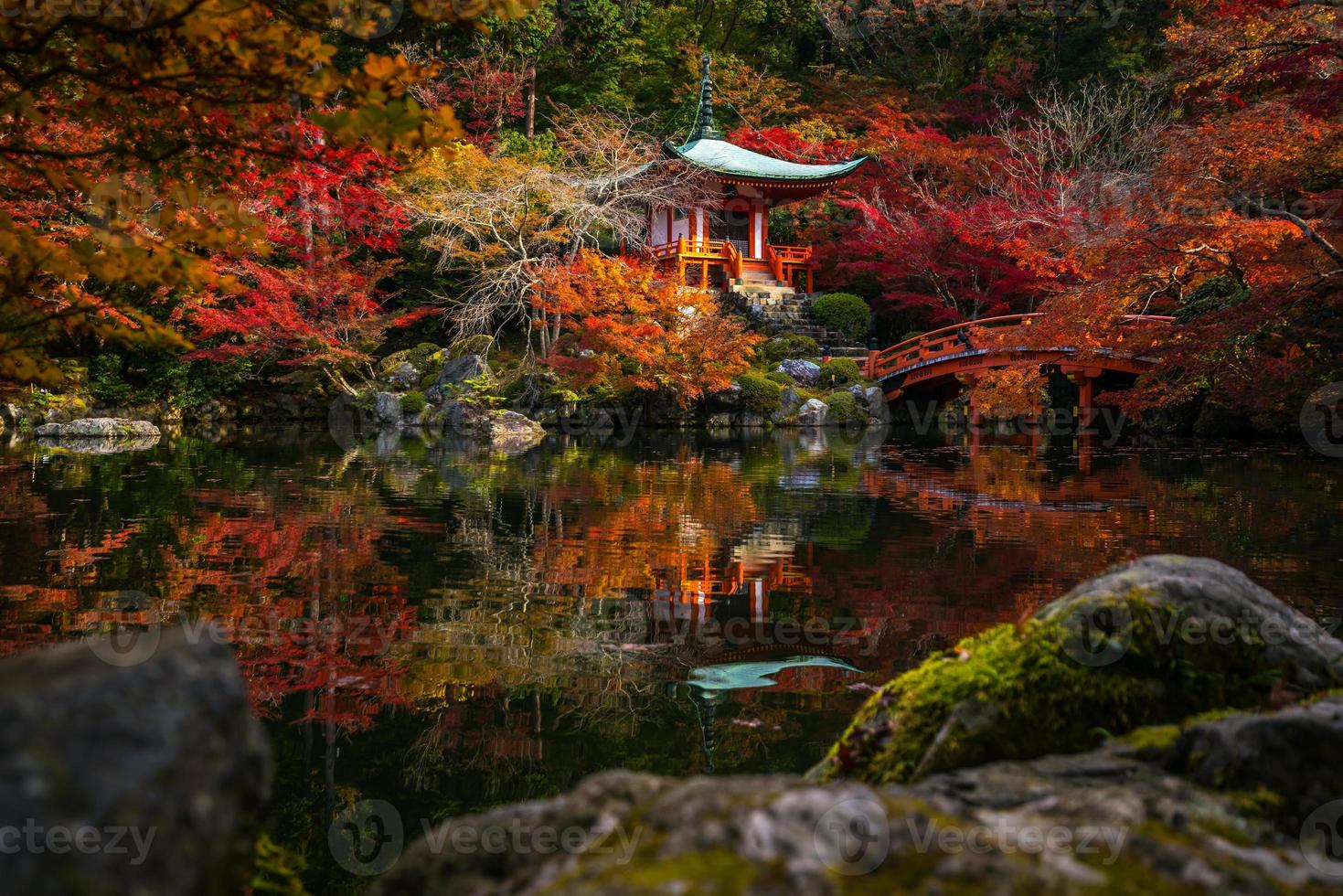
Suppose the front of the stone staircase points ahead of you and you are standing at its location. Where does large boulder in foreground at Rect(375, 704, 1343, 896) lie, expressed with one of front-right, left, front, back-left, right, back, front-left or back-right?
front-right

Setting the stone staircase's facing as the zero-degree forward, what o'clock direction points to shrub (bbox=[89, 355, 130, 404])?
The shrub is roughly at 4 o'clock from the stone staircase.

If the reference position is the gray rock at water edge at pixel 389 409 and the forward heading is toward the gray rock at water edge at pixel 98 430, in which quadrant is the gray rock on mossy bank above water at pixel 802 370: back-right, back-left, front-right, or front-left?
back-left

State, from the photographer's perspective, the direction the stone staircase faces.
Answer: facing the viewer and to the right of the viewer

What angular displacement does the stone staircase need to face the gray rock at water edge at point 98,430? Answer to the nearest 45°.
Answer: approximately 90° to its right

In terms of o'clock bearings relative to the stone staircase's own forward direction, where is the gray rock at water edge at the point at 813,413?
The gray rock at water edge is roughly at 1 o'clock from the stone staircase.

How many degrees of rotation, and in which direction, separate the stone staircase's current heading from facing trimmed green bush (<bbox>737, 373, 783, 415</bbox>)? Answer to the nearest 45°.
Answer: approximately 45° to its right

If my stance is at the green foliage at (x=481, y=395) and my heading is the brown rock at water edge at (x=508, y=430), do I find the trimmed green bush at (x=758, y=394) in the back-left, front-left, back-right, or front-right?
front-left

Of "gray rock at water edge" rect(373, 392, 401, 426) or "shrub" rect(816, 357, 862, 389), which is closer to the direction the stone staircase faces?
the shrub

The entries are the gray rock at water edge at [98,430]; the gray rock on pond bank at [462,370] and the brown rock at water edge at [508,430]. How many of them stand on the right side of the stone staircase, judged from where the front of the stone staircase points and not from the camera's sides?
3

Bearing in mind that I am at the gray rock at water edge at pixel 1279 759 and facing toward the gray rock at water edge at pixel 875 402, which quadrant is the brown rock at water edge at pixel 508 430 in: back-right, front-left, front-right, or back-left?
front-left

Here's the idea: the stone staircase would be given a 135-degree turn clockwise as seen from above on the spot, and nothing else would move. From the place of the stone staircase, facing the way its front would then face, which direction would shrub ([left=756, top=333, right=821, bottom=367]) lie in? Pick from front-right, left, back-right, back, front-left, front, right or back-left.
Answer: left

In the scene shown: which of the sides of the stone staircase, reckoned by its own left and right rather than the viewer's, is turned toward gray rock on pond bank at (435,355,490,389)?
right
